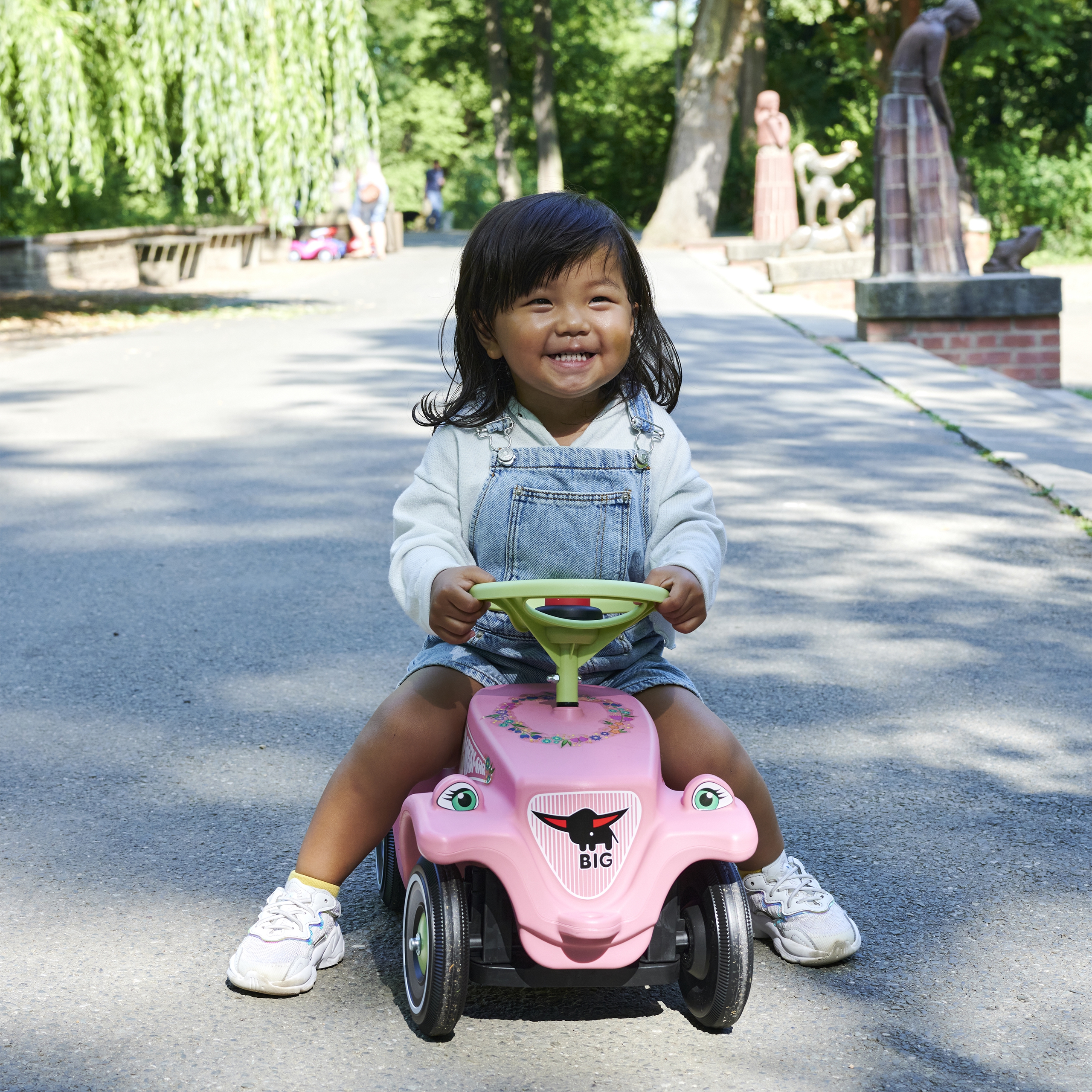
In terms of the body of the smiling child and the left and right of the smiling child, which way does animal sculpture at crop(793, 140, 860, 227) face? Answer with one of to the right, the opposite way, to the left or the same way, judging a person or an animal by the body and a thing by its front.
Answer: to the left

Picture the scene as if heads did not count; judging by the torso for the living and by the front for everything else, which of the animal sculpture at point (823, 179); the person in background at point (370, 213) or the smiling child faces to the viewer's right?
the animal sculpture

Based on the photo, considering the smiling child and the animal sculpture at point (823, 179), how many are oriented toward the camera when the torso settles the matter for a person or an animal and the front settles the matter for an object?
1

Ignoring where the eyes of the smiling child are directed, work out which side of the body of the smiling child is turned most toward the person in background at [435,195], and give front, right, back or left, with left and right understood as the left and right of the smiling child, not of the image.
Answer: back
